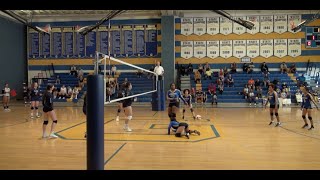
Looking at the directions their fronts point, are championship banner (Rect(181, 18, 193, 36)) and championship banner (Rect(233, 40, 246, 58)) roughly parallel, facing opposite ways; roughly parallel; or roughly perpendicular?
roughly parallel

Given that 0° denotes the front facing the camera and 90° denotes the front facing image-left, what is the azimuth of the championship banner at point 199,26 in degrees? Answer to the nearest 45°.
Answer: approximately 0°

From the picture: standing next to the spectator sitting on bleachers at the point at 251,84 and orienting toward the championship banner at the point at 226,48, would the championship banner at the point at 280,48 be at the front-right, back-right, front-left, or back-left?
front-right

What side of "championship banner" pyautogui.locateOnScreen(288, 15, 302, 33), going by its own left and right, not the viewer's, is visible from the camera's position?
front

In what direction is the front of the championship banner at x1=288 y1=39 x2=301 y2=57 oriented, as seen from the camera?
facing the viewer

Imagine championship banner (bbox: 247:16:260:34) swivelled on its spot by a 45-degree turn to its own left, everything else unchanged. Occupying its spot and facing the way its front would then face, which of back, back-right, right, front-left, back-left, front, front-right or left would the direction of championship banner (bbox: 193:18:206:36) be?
back-right

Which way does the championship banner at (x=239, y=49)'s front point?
toward the camera

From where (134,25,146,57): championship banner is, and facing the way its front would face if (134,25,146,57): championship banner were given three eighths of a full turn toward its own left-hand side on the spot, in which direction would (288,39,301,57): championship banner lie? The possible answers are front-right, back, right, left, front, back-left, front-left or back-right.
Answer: front-right

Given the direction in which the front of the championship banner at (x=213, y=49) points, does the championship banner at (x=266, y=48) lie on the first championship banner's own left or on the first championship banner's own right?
on the first championship banner's own left

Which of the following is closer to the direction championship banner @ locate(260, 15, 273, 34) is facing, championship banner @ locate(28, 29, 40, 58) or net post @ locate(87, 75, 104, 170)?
the net post

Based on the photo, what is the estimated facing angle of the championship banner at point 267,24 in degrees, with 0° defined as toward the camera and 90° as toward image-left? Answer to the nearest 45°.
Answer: approximately 0°

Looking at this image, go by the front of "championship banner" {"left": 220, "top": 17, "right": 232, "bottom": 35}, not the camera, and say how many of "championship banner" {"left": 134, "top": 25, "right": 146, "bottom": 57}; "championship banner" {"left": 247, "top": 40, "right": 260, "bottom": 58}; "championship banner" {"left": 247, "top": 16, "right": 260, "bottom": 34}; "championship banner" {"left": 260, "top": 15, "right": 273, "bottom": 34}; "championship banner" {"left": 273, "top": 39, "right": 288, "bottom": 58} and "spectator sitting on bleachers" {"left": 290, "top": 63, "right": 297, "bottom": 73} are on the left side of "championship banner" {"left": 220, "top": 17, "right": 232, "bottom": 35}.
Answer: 5
